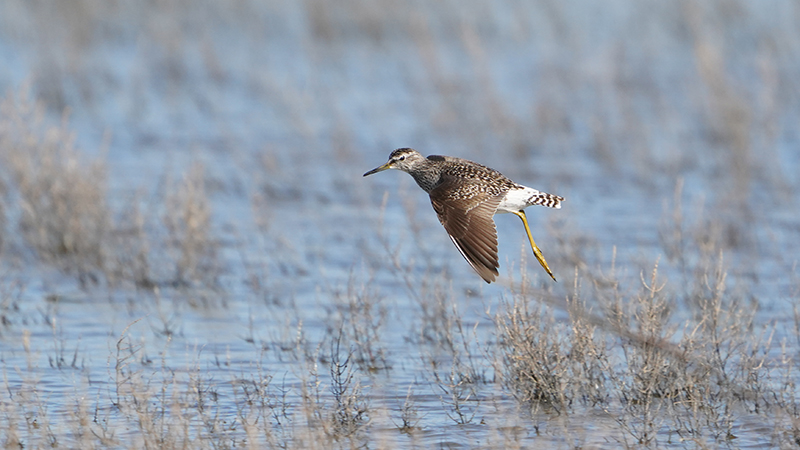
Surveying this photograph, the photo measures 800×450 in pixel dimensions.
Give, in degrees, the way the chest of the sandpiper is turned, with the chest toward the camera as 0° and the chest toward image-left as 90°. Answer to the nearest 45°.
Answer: approximately 90°
